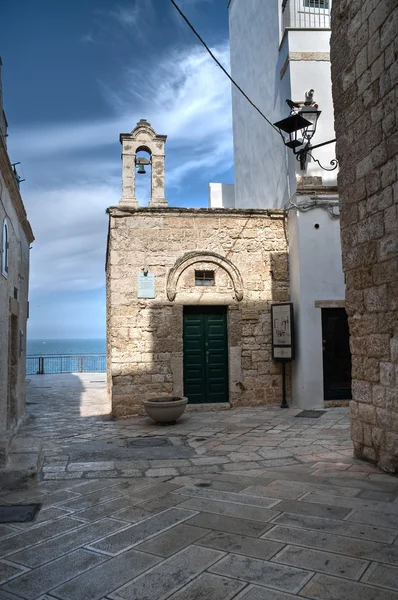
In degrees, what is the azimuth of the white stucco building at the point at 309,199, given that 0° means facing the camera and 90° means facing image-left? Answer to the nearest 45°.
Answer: approximately 0°

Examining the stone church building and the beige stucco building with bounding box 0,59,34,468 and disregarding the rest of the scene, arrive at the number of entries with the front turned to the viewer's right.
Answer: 1

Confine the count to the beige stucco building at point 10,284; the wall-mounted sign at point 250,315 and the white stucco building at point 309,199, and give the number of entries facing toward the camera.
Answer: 2

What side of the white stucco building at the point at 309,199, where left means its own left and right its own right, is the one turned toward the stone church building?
right

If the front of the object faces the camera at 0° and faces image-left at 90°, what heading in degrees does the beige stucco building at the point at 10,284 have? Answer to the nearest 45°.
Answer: approximately 270°

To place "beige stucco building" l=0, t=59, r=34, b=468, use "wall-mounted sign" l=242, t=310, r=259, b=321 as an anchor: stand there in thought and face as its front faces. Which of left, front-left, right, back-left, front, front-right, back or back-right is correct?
front-right

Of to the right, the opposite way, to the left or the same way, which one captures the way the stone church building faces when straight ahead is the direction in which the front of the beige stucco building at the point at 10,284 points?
to the right

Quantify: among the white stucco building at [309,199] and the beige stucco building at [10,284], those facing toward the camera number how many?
1

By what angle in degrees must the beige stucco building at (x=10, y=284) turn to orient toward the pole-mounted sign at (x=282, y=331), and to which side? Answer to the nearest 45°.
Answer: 0° — it already faces it
